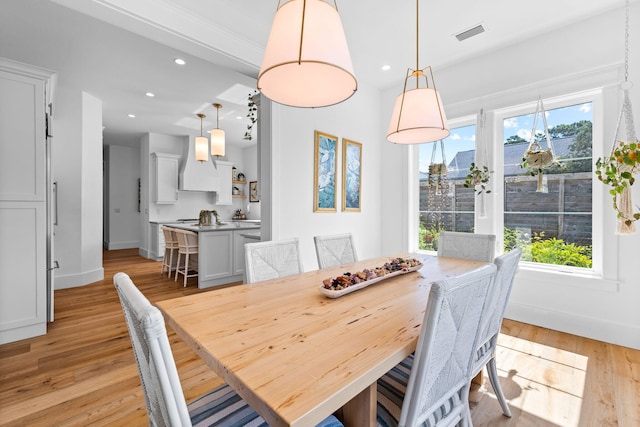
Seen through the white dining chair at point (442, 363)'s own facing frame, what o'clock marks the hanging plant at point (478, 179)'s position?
The hanging plant is roughly at 2 o'clock from the white dining chair.

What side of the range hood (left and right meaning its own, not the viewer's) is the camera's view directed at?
front

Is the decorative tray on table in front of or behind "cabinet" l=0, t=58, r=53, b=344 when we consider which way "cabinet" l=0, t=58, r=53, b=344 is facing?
in front

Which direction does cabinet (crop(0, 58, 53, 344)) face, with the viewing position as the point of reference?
facing the viewer and to the right of the viewer

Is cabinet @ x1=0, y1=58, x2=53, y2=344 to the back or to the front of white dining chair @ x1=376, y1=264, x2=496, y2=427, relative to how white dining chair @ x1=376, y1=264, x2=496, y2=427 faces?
to the front

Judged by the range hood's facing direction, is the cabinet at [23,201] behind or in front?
in front

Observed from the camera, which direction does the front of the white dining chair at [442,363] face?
facing away from the viewer and to the left of the viewer

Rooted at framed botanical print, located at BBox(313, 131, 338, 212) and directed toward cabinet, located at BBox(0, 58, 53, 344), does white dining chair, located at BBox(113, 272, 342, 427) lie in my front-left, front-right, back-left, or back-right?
front-left

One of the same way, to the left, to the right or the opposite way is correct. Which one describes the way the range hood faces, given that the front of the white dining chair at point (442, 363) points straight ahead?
the opposite way

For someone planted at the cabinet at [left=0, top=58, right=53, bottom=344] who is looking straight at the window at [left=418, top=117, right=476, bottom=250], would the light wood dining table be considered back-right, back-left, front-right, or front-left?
front-right

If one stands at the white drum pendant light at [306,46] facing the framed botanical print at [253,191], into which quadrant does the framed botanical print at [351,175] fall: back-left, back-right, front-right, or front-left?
front-right

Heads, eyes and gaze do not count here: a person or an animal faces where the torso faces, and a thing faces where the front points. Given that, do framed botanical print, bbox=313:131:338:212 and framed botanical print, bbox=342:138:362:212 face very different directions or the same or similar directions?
same or similar directions

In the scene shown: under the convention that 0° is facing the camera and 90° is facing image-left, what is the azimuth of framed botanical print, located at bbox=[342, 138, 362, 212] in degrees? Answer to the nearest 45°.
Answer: approximately 315°

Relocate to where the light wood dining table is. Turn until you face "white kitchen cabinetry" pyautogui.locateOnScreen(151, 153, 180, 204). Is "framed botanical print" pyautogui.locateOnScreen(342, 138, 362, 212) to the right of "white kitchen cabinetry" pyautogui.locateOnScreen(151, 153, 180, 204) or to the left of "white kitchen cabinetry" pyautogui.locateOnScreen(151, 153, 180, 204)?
right

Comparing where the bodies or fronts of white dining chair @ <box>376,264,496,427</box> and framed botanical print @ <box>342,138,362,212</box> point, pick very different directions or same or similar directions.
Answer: very different directions

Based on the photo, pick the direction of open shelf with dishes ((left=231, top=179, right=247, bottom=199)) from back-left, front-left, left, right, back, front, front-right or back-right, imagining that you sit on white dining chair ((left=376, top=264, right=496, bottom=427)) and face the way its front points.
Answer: front

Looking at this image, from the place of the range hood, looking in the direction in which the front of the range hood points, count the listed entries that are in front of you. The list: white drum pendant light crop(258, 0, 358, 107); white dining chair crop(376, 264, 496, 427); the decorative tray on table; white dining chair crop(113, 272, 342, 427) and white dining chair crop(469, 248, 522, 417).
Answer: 5

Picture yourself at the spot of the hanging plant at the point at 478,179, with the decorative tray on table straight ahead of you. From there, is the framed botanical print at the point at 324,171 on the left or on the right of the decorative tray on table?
right

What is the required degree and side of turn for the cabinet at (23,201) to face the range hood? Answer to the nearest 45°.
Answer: approximately 90° to its left

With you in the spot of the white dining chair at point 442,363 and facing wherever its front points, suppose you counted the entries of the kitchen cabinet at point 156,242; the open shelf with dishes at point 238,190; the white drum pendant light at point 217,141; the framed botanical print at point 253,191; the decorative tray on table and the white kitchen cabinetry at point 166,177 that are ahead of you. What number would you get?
6

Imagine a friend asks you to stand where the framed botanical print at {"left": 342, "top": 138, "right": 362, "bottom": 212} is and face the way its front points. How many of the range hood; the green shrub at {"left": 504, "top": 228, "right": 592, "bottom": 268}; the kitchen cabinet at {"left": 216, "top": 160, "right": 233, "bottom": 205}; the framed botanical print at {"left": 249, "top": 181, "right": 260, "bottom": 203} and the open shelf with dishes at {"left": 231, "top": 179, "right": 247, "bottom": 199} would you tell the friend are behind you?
4
